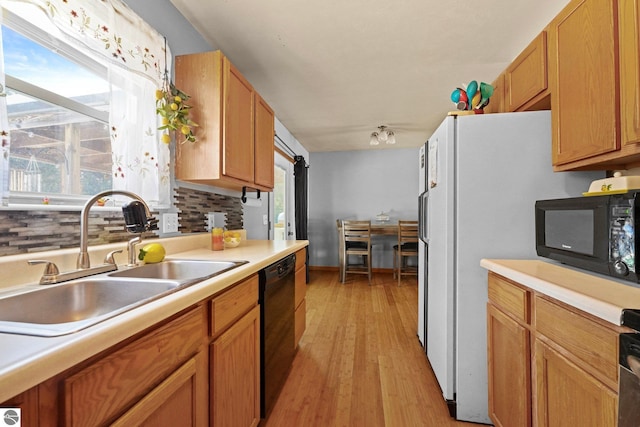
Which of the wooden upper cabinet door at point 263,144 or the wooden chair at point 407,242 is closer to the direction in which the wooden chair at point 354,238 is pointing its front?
the wooden chair

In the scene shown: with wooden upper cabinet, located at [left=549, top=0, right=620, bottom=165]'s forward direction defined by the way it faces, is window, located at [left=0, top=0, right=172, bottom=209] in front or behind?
in front

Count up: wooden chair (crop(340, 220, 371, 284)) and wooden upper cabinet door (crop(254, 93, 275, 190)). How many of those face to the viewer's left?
0

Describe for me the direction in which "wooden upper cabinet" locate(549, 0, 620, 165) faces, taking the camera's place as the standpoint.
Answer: facing the viewer and to the left of the viewer

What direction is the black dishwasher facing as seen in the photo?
to the viewer's right

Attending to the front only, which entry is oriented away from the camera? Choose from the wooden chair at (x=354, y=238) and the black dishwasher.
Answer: the wooden chair

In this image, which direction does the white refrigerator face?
to the viewer's left

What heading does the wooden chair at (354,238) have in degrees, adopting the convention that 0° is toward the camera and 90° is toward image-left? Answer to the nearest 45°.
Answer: approximately 180°

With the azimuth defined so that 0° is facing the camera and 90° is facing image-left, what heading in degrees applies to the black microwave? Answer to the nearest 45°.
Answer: approximately 45°

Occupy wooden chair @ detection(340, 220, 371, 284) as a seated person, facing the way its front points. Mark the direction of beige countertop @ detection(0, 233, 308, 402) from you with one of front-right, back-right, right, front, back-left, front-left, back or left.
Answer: back

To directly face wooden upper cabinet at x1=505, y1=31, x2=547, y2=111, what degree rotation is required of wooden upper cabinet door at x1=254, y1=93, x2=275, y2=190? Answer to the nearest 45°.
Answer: approximately 45° to its right

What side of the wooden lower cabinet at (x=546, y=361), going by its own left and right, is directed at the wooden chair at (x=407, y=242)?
right

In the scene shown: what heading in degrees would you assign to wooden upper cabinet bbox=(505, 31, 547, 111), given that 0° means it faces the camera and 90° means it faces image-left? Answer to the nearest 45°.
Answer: approximately 45°

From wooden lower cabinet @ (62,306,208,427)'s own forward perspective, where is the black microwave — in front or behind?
in front
